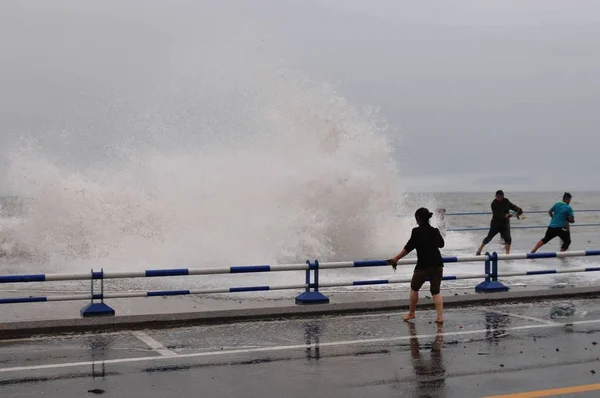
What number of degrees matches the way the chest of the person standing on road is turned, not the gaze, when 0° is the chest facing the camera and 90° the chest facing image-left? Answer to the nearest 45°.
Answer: approximately 135°

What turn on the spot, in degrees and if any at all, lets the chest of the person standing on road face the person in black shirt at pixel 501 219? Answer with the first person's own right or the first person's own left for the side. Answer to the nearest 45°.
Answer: approximately 45° to the first person's own right

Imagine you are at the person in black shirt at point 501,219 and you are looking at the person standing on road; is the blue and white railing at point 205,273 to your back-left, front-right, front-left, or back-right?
front-right
